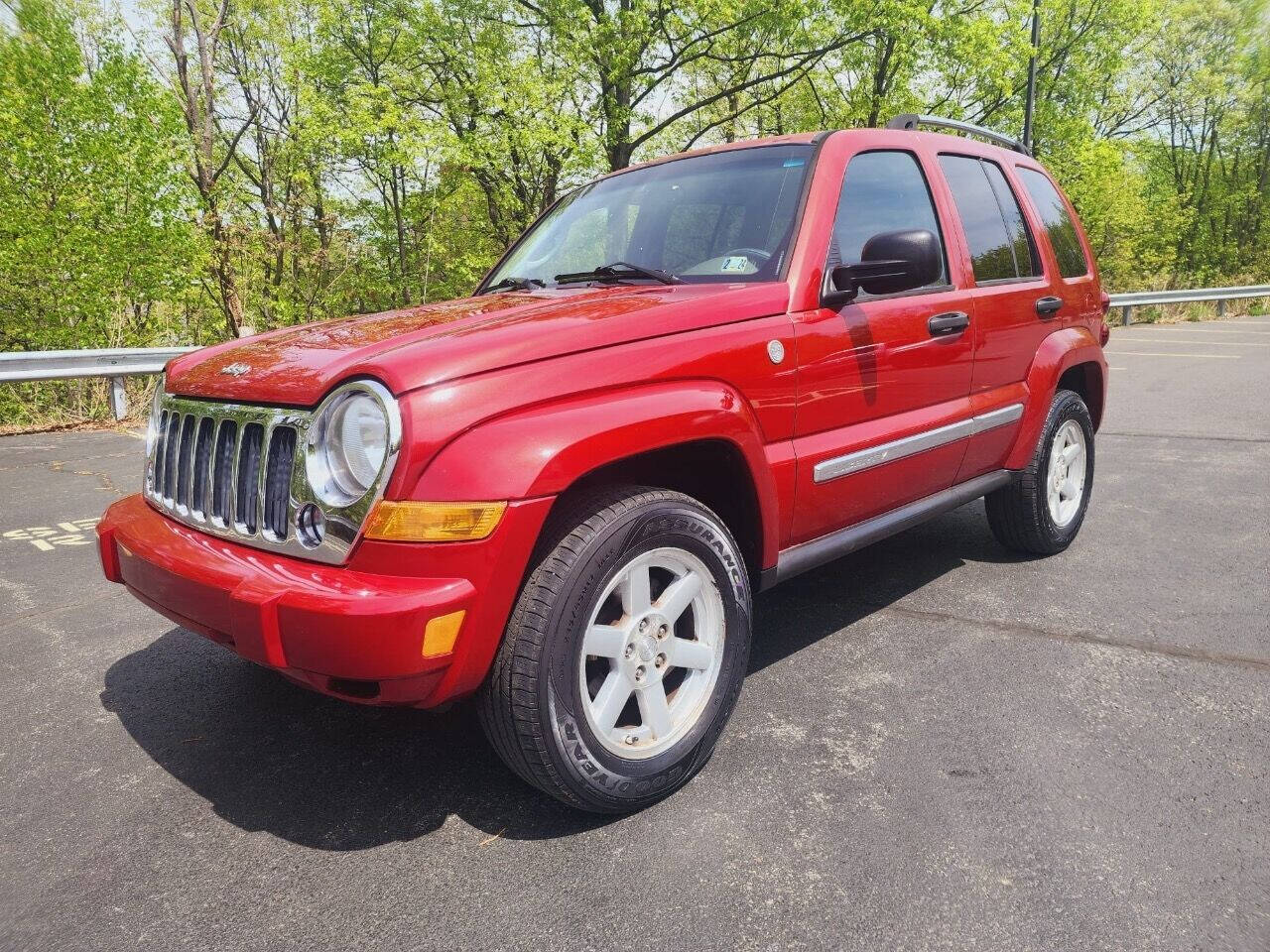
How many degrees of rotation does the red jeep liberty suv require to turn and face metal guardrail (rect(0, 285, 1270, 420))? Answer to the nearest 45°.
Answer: approximately 90° to its right

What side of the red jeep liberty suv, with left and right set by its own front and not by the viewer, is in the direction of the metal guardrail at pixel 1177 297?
back

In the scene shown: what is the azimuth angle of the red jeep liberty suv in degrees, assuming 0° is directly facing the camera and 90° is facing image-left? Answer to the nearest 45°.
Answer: approximately 45°
